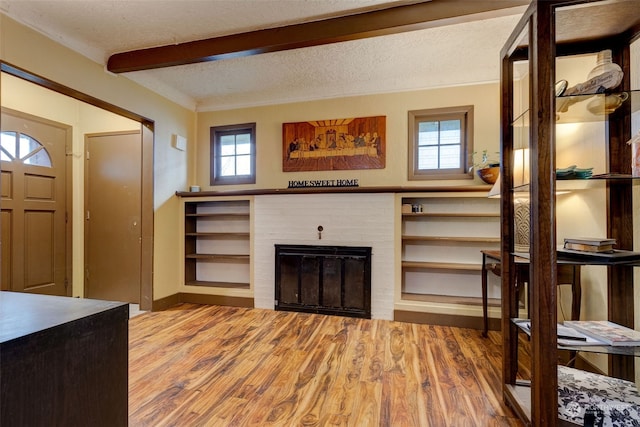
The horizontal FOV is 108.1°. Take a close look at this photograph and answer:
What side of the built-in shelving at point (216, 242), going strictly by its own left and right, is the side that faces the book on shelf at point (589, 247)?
left

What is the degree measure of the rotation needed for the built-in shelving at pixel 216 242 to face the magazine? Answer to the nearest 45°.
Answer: approximately 90° to its left

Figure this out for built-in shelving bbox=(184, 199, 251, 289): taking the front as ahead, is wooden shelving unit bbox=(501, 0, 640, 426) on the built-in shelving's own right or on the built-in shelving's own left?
on the built-in shelving's own left

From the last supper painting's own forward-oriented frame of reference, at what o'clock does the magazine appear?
The magazine is roughly at 11 o'clock from the last supper painting.

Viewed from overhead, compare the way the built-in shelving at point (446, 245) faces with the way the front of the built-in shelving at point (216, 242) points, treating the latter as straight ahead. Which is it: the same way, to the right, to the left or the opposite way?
the same way

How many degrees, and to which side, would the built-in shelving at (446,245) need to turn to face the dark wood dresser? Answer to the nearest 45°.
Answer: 0° — it already faces it

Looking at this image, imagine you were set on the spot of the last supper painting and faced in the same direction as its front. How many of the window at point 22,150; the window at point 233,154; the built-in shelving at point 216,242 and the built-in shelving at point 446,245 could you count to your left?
1

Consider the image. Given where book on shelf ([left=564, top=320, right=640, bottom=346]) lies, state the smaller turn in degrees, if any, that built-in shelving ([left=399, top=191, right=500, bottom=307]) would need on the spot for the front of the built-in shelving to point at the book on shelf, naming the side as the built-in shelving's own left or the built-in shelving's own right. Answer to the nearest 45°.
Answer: approximately 45° to the built-in shelving's own left

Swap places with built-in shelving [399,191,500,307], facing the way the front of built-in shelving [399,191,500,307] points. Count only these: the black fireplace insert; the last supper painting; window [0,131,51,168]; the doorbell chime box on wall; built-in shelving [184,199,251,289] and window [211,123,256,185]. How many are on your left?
0

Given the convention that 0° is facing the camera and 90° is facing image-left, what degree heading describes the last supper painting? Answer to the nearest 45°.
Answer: approximately 0°

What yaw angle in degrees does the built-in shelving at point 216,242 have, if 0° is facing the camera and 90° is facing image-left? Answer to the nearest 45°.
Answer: approximately 45°

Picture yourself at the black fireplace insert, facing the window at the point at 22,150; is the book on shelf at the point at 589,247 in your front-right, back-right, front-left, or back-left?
back-left

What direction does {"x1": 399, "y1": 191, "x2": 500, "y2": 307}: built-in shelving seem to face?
toward the camera

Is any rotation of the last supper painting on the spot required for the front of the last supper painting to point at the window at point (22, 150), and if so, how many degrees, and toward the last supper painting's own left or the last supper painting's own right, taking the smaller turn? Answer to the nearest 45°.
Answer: approximately 90° to the last supper painting's own right

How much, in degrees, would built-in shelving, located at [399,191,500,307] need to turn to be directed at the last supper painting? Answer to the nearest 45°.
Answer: approximately 90° to its right
